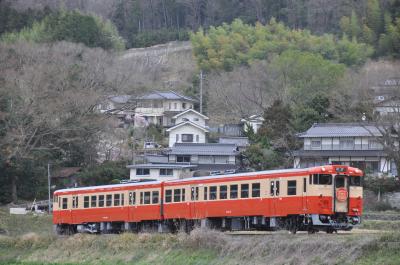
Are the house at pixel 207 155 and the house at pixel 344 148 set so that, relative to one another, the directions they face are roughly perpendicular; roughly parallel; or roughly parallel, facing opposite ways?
roughly parallel

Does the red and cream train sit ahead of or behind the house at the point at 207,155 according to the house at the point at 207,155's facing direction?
ahead

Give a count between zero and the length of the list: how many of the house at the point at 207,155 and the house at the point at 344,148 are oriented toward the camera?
2

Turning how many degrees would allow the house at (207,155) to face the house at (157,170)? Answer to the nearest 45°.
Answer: approximately 45° to its right

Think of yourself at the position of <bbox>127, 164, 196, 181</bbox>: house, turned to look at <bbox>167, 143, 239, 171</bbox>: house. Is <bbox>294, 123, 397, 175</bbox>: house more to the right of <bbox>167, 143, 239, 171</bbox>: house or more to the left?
right

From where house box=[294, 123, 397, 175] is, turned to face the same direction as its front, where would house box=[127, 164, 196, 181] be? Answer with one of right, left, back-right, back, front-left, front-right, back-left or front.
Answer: right

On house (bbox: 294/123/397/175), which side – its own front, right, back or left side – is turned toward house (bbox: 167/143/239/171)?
right

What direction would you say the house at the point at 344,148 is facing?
toward the camera

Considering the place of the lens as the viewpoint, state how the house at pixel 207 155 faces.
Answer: facing the viewer

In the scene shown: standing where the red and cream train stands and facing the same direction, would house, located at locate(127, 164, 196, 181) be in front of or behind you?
behind

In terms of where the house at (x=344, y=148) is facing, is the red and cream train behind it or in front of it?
in front

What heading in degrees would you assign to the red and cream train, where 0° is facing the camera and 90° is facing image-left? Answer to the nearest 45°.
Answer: approximately 315°
